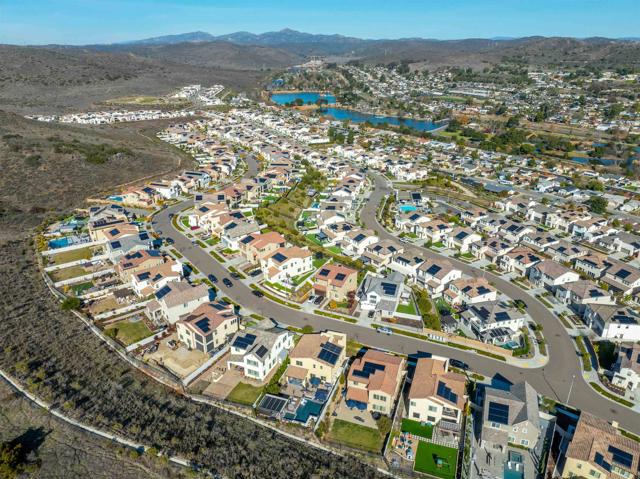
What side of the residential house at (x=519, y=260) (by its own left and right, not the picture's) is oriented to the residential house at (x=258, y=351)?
front

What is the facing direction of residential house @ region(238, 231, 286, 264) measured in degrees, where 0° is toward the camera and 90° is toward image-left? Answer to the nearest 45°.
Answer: approximately 45°

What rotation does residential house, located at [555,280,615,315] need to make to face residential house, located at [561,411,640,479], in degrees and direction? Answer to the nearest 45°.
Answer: approximately 45° to its left

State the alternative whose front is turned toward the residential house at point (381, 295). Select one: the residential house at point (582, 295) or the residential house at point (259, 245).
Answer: the residential house at point (582, 295)

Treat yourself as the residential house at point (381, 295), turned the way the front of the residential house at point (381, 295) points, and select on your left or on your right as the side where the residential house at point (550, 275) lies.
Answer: on your left

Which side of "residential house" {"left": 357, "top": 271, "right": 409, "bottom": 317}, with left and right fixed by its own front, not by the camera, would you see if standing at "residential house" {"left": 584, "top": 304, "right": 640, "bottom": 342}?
left

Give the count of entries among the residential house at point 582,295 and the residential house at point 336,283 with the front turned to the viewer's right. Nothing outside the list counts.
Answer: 0

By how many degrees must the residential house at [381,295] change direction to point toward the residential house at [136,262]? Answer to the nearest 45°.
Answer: approximately 90° to its right

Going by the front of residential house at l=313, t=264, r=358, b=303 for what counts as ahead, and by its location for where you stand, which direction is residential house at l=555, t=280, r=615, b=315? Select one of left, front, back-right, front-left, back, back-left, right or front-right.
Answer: back-left
